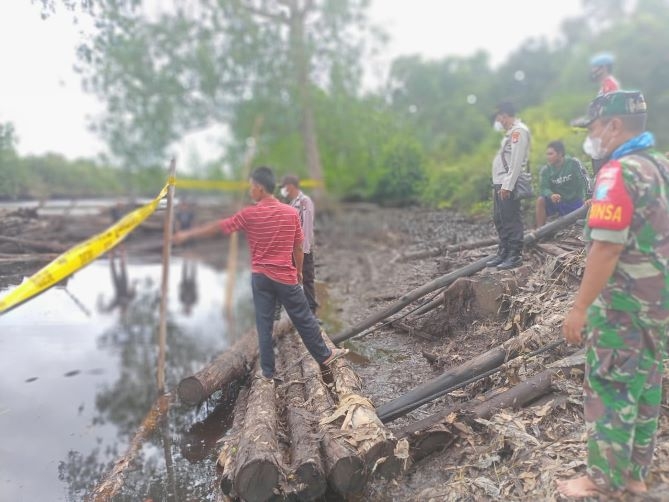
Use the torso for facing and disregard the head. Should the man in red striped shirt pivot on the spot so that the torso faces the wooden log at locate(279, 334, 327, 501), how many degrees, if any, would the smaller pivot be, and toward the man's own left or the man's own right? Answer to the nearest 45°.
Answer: approximately 135° to the man's own left

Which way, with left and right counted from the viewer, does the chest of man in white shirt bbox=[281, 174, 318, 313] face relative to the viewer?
facing to the left of the viewer

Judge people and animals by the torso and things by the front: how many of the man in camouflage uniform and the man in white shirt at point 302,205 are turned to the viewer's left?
2

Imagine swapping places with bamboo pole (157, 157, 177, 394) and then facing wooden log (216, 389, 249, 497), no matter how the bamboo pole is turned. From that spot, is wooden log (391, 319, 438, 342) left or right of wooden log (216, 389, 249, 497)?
left

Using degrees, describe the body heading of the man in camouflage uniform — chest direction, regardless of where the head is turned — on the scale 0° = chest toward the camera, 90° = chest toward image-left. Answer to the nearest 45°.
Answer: approximately 90°

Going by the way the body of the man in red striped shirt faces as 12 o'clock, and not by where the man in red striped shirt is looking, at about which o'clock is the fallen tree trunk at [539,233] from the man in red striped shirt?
The fallen tree trunk is roughly at 4 o'clock from the man in red striped shirt.

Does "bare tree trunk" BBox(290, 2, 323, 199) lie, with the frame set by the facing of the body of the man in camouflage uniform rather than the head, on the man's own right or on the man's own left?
on the man's own right

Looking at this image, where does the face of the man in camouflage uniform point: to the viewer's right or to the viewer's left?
to the viewer's left

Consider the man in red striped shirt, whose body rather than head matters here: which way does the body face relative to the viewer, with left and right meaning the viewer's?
facing away from the viewer and to the left of the viewer

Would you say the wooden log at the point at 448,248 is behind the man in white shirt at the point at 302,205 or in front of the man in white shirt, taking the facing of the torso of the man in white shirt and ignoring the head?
behind

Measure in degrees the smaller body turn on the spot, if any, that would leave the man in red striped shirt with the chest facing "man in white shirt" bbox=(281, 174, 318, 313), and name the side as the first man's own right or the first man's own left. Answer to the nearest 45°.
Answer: approximately 45° to the first man's own right
